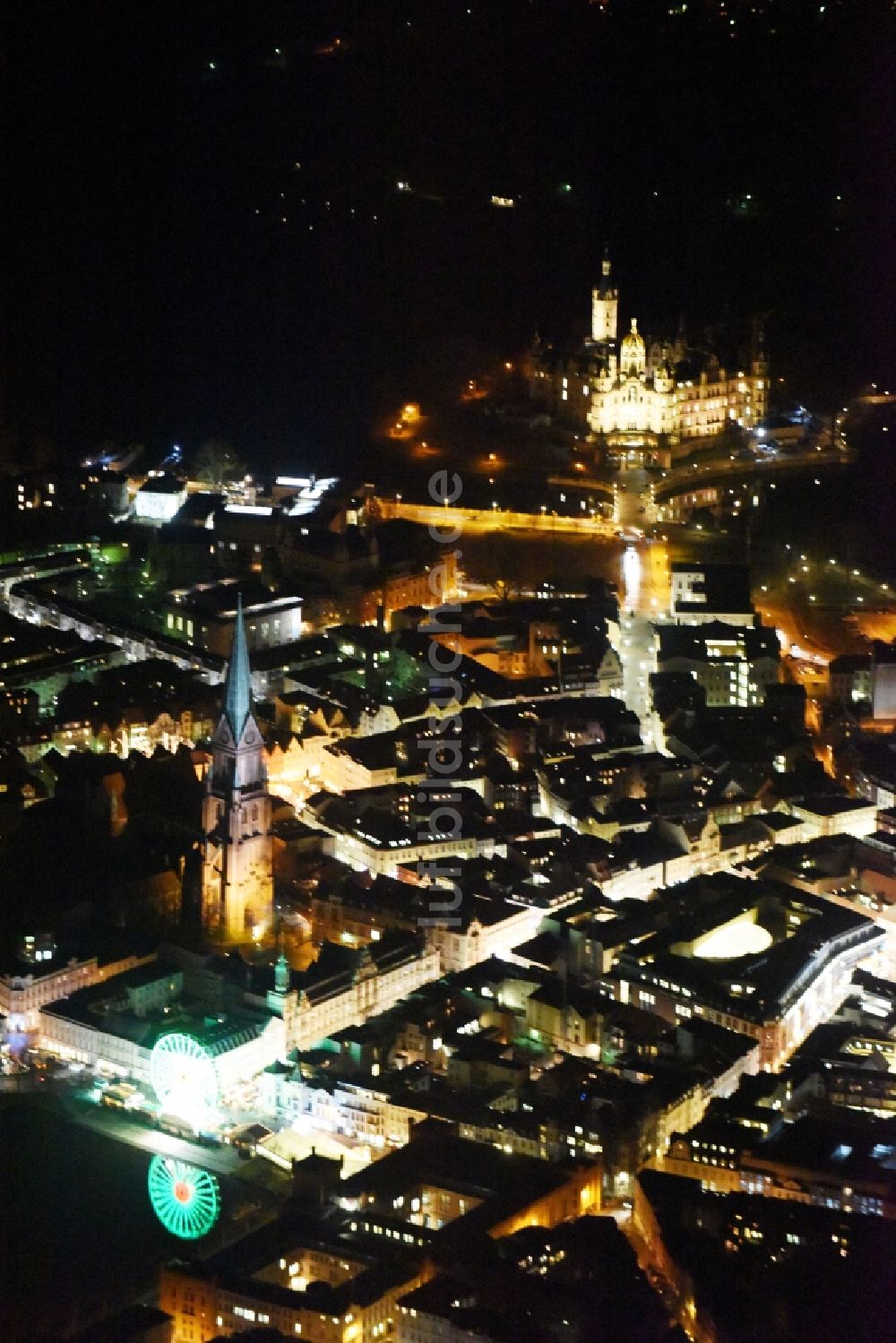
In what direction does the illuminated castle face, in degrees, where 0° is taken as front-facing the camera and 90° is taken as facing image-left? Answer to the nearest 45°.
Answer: approximately 0°

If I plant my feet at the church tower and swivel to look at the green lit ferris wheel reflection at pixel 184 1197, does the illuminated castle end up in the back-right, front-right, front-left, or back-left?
back-left

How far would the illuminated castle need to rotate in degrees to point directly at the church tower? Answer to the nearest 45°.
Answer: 0° — it already faces it
